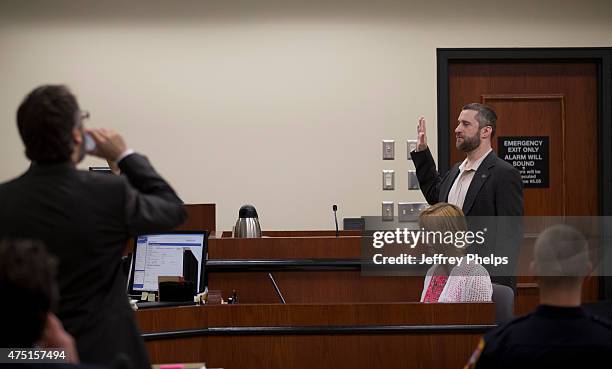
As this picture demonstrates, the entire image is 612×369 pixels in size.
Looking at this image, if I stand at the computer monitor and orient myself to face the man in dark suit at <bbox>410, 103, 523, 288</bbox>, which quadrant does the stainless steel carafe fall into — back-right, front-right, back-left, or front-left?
front-left

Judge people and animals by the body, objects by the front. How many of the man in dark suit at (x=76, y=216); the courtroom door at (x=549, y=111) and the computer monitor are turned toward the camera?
2

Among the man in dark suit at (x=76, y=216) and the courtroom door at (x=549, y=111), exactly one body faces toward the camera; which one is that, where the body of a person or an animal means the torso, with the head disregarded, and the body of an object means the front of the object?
the courtroom door

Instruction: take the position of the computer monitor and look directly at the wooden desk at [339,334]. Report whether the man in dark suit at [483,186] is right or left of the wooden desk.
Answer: left

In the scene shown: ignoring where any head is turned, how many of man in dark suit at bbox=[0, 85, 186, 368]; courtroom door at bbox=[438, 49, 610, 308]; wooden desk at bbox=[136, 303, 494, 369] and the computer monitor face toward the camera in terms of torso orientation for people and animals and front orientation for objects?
3

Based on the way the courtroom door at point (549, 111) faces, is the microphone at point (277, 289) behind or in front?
in front

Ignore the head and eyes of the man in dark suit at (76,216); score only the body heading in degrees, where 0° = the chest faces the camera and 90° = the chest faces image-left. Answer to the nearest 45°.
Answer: approximately 225°

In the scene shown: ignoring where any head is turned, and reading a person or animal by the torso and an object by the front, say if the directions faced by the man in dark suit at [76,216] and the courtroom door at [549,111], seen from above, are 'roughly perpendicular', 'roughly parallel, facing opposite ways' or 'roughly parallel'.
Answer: roughly parallel, facing opposite ways

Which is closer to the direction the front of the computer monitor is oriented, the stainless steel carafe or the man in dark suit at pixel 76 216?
the man in dark suit

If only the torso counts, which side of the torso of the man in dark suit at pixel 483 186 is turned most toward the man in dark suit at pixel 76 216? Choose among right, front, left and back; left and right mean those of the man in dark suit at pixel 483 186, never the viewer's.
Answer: front

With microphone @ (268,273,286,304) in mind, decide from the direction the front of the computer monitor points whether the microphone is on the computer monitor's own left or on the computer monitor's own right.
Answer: on the computer monitor's own left

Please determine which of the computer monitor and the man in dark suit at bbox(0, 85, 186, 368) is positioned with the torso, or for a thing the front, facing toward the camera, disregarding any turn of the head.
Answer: the computer monitor

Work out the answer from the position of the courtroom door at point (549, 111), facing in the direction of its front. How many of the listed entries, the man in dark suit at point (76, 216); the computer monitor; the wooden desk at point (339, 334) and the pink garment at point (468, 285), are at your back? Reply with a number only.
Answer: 0

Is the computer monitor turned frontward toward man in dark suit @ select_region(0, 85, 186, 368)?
yes

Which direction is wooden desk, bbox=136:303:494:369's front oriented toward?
toward the camera

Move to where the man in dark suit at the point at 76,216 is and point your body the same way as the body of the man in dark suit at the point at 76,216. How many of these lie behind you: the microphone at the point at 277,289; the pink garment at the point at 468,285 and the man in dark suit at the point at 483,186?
0

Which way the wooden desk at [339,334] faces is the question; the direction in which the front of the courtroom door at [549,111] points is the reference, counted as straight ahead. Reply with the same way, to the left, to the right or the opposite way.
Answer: the same way

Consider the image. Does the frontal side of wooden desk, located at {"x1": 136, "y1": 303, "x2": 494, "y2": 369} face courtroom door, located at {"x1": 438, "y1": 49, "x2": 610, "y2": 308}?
no

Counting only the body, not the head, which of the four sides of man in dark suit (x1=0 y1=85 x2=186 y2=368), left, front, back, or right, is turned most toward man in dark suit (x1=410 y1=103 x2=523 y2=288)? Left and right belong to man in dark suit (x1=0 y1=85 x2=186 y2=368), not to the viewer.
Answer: front
